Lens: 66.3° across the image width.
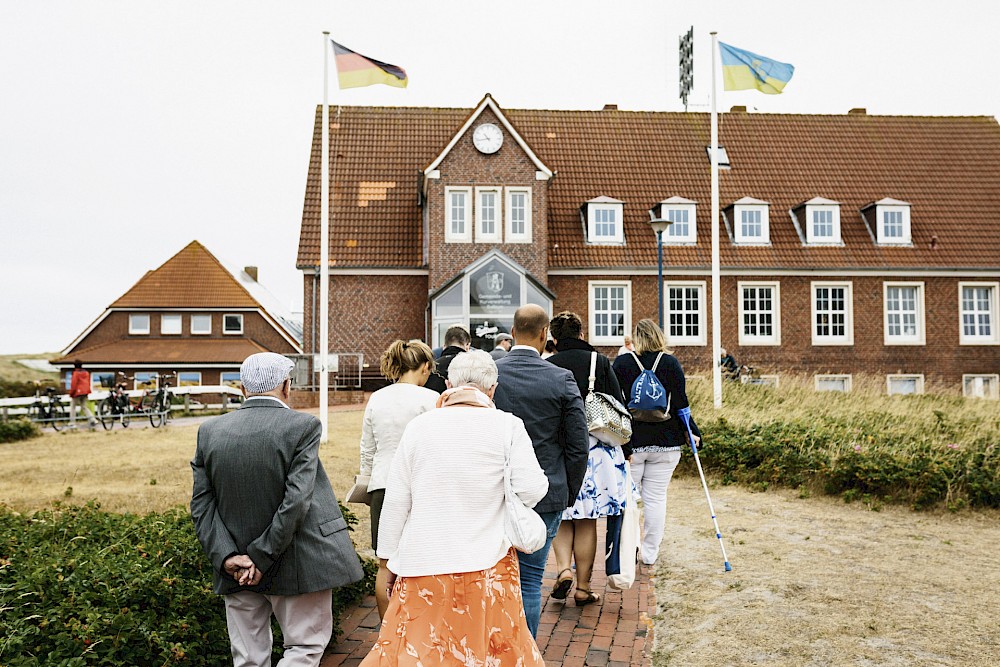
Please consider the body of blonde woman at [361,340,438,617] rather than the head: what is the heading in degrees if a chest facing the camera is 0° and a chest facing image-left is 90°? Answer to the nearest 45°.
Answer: approximately 225°

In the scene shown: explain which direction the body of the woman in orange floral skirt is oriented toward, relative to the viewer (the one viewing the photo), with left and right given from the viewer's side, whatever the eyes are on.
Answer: facing away from the viewer

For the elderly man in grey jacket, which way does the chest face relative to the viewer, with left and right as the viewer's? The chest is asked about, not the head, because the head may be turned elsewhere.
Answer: facing away from the viewer and to the right of the viewer

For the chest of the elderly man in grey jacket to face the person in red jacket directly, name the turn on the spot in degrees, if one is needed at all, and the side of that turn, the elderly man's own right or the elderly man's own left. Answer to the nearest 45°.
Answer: approximately 45° to the elderly man's own left

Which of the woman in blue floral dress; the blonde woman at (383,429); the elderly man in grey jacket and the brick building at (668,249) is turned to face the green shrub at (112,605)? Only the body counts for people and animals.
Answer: the brick building

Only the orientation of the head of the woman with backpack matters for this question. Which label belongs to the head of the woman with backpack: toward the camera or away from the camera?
away from the camera

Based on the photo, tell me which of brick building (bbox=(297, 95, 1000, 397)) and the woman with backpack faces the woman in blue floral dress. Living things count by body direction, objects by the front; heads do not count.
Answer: the brick building

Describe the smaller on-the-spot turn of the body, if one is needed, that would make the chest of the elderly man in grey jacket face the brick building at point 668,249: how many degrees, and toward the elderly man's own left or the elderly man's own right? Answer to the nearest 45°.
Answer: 0° — they already face it

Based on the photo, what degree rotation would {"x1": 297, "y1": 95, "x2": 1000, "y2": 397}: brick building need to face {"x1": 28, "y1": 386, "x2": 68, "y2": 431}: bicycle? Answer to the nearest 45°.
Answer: approximately 45° to its right

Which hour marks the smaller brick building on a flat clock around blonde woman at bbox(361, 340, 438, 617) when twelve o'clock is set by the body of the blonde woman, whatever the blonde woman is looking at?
The smaller brick building is roughly at 10 o'clock from the blonde woman.

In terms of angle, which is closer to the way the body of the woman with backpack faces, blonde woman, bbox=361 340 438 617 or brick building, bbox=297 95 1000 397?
the brick building

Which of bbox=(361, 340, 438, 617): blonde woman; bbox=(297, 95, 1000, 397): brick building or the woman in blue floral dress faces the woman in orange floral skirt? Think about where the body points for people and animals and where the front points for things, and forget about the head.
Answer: the brick building

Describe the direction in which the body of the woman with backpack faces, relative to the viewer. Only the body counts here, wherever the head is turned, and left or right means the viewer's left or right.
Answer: facing away from the viewer
